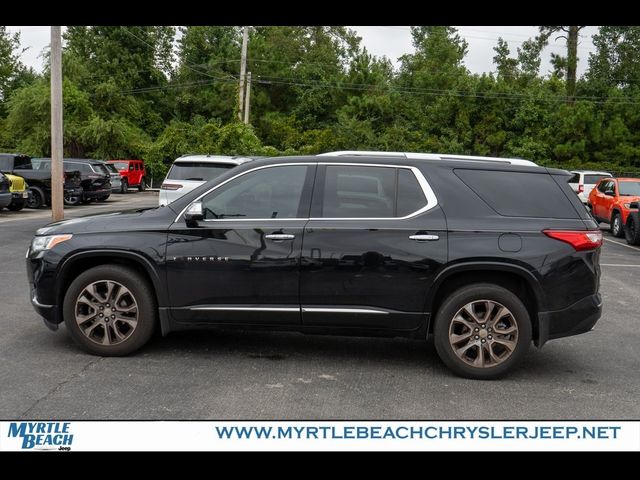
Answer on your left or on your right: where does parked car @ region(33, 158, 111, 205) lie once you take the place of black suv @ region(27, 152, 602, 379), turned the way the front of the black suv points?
on your right

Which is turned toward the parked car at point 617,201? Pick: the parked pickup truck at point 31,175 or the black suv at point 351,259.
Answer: the parked pickup truck at point 31,175

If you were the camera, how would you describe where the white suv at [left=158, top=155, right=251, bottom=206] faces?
facing away from the viewer and to the right of the viewer

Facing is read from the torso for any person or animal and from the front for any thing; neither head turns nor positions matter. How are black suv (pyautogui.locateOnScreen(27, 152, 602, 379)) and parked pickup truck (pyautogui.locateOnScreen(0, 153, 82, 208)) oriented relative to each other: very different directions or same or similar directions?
very different directions

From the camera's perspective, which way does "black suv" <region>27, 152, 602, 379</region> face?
to the viewer's left

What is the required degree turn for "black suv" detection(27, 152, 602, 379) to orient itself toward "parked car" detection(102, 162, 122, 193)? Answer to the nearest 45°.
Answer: approximately 90° to its right
